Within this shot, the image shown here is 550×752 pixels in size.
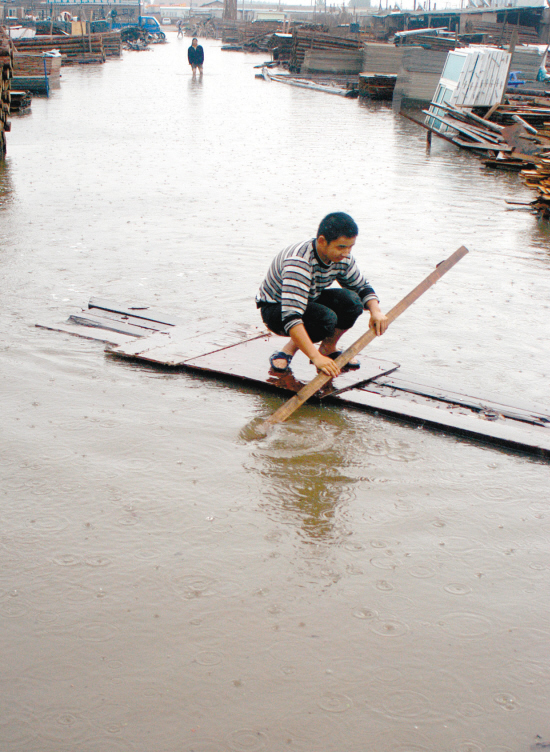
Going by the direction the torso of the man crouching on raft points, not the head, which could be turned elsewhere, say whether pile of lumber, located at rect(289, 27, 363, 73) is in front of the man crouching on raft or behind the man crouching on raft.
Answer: behind

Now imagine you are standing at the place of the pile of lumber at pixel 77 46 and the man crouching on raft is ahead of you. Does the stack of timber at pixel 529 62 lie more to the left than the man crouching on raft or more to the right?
left

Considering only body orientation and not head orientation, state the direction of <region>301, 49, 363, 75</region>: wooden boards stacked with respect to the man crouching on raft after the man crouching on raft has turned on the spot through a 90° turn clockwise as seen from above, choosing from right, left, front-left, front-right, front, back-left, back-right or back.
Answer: back-right

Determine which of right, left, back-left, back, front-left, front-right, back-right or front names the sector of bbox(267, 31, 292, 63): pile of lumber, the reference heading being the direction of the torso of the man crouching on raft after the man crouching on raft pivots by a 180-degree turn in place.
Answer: front-right

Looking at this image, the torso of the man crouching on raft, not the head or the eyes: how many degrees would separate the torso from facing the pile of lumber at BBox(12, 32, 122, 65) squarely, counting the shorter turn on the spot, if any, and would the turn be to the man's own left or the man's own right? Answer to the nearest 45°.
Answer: approximately 135° to the man's own left

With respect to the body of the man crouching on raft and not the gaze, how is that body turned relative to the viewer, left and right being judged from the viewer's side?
facing the viewer and to the right of the viewer

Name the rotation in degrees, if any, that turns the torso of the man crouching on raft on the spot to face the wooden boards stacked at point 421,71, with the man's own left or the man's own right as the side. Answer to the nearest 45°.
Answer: approximately 135° to the man's own left

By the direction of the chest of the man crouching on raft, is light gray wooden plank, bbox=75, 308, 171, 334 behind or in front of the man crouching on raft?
behind

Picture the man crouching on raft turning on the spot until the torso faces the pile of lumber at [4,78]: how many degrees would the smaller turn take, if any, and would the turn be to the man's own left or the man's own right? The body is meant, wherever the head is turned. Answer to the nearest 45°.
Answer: approximately 180°

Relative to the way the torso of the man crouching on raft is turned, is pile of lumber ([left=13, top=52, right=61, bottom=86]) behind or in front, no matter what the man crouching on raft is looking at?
behind

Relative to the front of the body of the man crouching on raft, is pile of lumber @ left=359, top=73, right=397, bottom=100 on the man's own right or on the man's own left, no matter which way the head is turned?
on the man's own left

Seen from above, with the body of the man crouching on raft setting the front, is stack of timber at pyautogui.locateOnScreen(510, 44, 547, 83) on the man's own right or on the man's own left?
on the man's own left
